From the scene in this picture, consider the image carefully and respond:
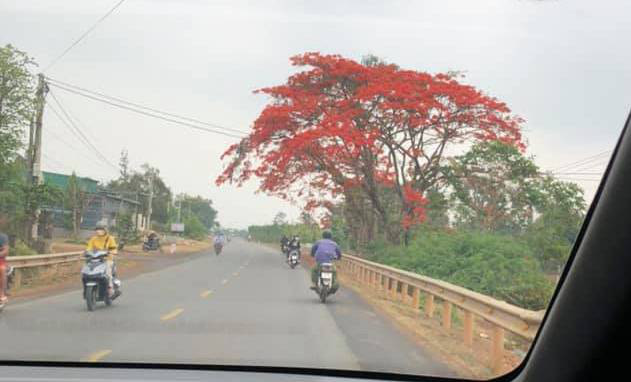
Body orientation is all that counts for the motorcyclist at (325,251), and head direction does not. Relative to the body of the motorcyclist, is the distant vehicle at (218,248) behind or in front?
in front

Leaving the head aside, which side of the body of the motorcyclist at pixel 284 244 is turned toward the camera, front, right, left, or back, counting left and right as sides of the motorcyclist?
back

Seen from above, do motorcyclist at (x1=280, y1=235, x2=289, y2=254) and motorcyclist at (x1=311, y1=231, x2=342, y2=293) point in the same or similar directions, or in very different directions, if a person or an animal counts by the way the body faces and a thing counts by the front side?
same or similar directions

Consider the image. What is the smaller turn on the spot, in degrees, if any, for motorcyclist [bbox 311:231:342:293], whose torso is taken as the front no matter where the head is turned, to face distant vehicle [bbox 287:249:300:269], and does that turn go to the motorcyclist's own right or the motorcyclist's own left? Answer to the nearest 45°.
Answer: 0° — they already face it

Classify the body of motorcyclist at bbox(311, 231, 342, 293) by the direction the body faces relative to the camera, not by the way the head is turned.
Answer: away from the camera
